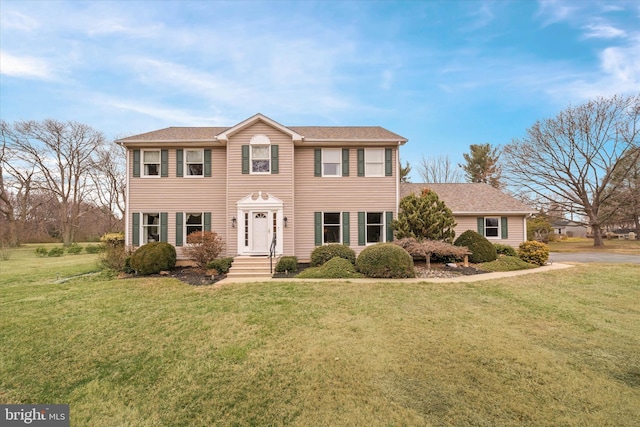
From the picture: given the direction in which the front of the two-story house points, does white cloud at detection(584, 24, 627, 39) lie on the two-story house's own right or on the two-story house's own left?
on the two-story house's own left

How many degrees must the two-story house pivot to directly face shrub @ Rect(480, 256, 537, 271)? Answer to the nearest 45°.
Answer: approximately 90° to its left

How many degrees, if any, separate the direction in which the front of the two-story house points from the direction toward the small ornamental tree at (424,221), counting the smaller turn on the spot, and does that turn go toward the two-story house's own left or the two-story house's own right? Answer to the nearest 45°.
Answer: approximately 90° to the two-story house's own left

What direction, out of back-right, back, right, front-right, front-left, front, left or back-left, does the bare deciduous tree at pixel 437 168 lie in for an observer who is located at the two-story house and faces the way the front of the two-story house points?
back-left

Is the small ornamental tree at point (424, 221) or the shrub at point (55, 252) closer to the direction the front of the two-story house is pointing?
the small ornamental tree

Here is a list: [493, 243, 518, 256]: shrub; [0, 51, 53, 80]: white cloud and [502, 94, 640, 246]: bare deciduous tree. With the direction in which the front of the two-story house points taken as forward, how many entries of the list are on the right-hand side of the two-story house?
1

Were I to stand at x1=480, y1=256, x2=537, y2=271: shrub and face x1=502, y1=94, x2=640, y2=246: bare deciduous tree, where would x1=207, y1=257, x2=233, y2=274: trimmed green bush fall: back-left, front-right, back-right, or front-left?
back-left

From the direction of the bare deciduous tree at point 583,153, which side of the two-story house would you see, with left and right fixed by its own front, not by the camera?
left

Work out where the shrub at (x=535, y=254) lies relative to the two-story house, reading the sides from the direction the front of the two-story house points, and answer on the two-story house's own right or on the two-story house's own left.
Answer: on the two-story house's own left

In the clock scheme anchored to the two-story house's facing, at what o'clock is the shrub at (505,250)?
The shrub is roughly at 9 o'clock from the two-story house.

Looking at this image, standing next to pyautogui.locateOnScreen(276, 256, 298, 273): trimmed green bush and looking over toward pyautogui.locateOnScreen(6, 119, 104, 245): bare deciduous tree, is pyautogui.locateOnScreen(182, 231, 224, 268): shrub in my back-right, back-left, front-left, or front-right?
front-left

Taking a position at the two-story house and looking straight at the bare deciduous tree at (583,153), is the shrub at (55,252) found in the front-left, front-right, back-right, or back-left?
back-left

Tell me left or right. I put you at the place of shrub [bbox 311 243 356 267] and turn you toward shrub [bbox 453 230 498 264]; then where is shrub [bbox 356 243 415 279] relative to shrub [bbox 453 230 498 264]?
right

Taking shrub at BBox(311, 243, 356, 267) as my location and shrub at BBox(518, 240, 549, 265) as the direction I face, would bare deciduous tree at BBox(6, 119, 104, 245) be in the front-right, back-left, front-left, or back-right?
back-left

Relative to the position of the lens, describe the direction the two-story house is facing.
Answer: facing the viewer

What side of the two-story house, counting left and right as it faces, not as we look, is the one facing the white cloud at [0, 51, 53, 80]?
back
